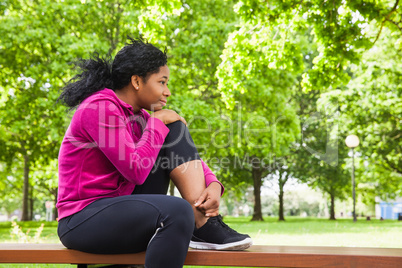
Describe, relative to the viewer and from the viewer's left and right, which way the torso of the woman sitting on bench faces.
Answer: facing to the right of the viewer

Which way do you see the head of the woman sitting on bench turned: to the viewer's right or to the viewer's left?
to the viewer's right

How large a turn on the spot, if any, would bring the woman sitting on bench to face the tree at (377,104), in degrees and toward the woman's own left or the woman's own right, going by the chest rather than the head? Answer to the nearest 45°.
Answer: approximately 45° to the woman's own left
